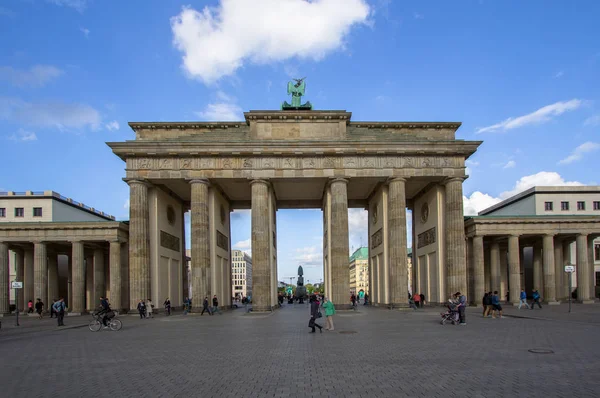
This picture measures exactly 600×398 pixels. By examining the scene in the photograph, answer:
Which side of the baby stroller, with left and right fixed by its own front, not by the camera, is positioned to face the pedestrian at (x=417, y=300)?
right

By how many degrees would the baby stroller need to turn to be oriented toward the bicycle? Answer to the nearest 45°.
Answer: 0° — it already faces it

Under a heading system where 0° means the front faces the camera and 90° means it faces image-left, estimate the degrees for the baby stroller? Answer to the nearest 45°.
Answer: approximately 90°
